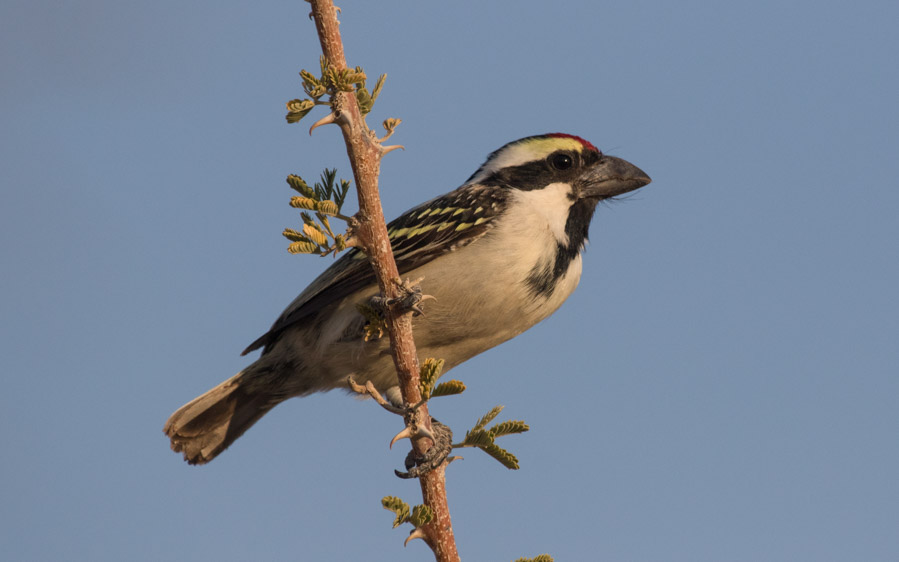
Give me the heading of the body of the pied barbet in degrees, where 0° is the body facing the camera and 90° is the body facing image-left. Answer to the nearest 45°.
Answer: approximately 270°
